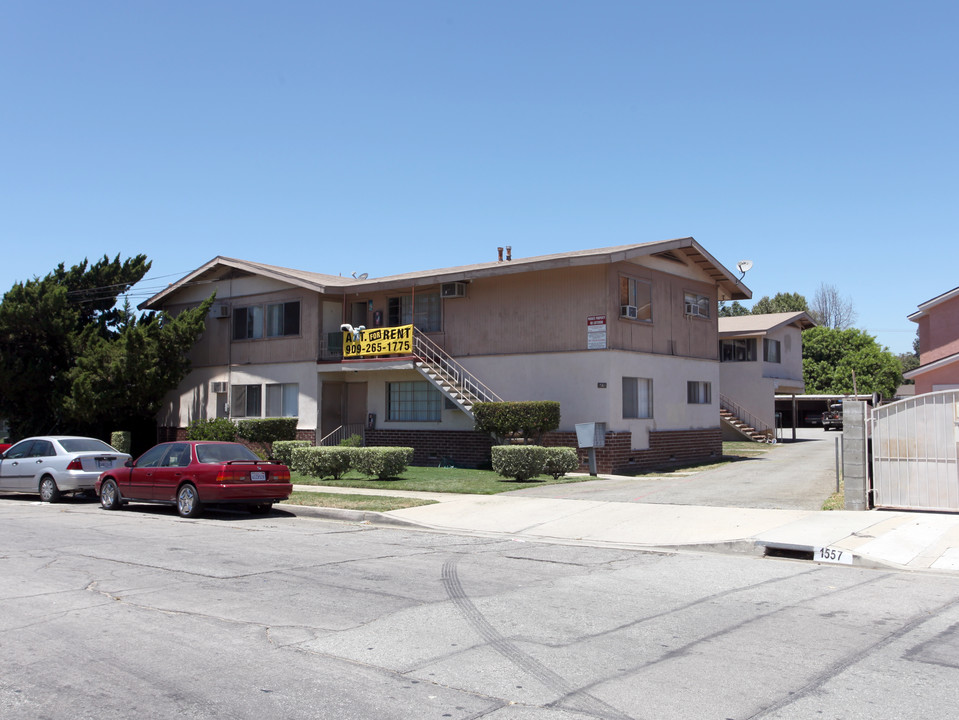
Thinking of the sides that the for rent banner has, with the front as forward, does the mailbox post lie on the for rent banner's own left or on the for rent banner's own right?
on the for rent banner's own left

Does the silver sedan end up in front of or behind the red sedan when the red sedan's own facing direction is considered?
in front

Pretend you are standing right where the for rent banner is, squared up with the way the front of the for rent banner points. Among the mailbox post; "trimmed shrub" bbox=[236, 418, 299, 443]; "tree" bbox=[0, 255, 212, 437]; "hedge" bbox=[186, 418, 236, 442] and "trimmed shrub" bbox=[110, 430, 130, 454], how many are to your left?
1

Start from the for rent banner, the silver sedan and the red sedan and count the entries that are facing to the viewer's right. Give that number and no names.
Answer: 0

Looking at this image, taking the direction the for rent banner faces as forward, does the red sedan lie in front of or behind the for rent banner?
in front

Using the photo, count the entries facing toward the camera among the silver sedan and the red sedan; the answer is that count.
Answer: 0

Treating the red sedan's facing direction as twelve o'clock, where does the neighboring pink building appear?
The neighboring pink building is roughly at 4 o'clock from the red sedan.

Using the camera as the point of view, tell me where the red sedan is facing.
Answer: facing away from the viewer and to the left of the viewer

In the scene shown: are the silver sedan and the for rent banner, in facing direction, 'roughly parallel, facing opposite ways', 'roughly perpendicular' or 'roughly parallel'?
roughly perpendicular

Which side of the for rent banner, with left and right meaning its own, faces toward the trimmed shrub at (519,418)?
left

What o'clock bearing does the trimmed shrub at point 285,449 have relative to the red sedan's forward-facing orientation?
The trimmed shrub is roughly at 2 o'clock from the red sedan.

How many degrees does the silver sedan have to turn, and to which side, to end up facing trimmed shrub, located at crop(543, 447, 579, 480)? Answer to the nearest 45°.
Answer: approximately 135° to its right

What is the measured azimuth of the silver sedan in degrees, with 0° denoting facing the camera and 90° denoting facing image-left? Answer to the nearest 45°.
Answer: approximately 135°

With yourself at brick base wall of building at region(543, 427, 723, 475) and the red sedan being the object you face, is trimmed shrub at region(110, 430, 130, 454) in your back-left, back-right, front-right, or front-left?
front-right

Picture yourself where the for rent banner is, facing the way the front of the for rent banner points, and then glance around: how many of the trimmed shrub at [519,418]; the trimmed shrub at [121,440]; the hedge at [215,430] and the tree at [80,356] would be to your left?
1
